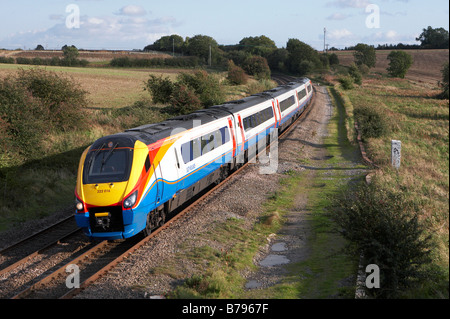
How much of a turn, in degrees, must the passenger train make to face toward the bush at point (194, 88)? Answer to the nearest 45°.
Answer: approximately 135° to its right

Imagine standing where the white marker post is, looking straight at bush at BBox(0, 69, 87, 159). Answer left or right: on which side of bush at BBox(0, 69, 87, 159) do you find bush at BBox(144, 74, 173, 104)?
right

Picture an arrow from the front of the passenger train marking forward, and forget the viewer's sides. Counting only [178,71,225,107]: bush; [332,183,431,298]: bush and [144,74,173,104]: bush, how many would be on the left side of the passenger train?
1

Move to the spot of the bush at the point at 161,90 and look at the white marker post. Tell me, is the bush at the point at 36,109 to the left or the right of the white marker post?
right

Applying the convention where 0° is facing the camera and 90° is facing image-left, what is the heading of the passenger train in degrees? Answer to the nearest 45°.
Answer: approximately 45°

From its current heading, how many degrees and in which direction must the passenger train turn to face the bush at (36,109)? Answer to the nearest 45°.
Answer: approximately 90° to its right

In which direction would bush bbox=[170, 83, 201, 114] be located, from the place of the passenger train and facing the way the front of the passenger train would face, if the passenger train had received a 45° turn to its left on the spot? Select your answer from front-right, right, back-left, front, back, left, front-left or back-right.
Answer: back

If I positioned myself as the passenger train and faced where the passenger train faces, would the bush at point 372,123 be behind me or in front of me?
behind

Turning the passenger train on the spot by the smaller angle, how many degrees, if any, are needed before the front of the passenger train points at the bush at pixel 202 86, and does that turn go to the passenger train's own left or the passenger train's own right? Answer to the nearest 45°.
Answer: approximately 135° to the passenger train's own right

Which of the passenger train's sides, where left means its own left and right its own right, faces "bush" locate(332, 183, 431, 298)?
left

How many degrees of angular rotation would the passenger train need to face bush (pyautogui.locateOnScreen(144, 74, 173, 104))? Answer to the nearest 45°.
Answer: approximately 135° to its right
